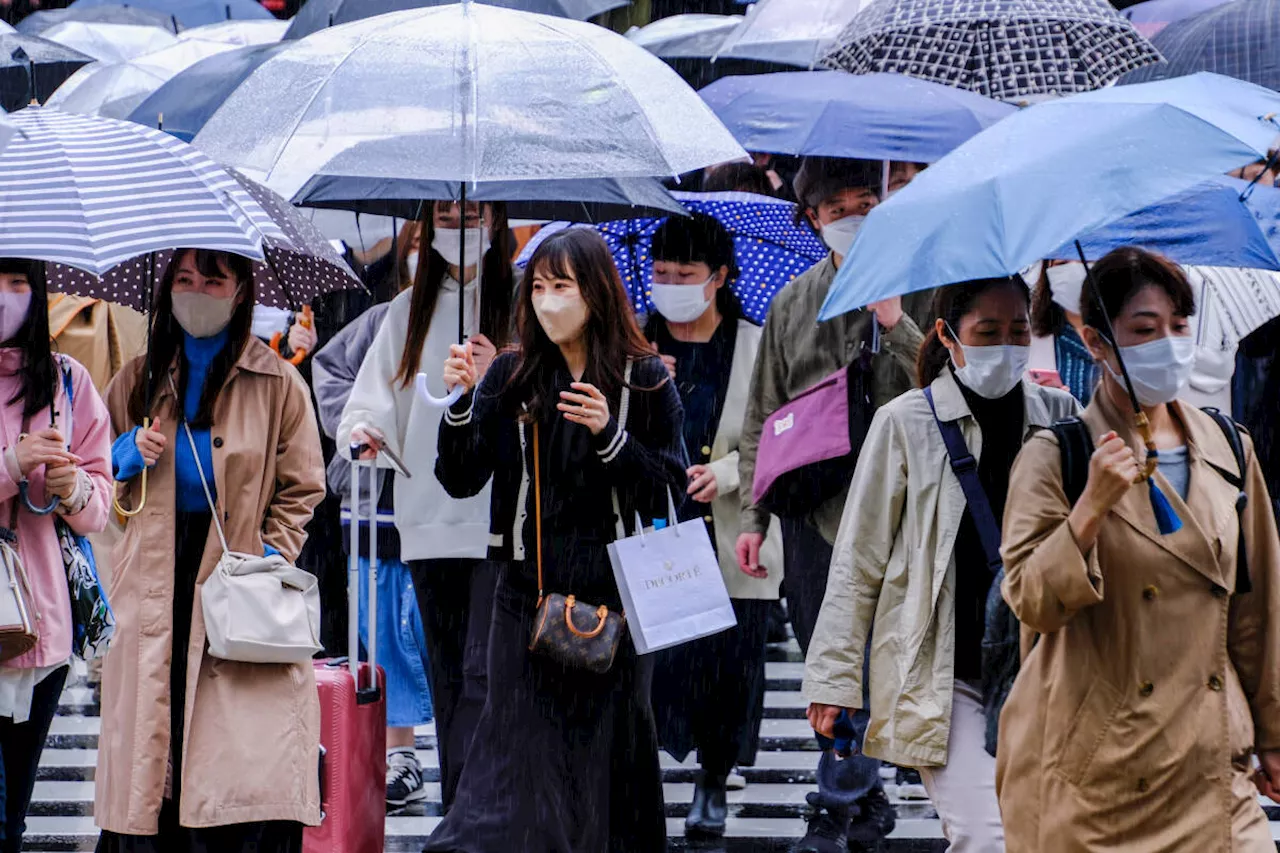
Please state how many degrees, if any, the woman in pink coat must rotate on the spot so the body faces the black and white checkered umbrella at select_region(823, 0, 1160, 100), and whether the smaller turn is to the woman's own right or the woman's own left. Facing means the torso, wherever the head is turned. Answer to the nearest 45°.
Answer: approximately 90° to the woman's own left

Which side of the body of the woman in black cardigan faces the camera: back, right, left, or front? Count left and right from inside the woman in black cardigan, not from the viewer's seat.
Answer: front

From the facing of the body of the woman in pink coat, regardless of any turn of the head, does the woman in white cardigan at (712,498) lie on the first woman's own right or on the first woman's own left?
on the first woman's own left

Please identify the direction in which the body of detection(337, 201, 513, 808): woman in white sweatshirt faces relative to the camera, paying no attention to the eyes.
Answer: toward the camera

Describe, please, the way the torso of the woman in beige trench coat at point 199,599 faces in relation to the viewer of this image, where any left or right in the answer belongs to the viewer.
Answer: facing the viewer
